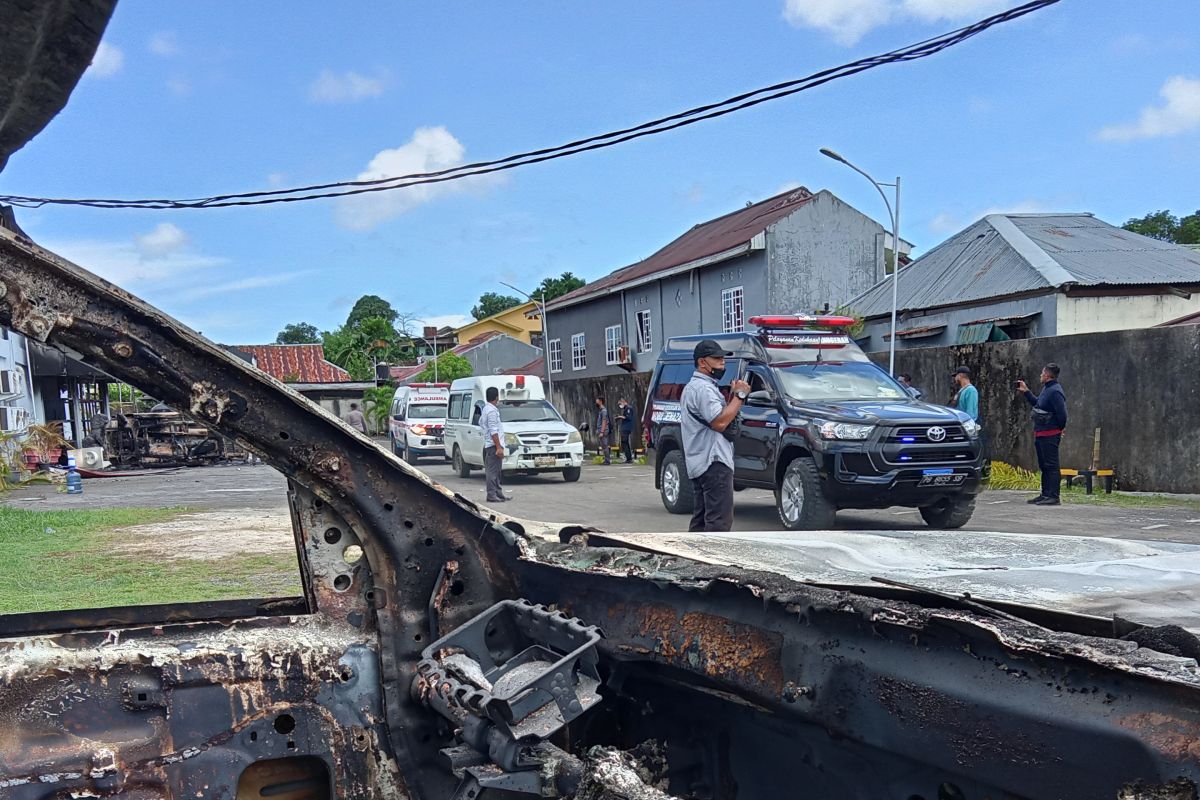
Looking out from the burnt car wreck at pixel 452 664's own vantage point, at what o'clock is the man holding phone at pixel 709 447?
The man holding phone is roughly at 11 o'clock from the burnt car wreck.

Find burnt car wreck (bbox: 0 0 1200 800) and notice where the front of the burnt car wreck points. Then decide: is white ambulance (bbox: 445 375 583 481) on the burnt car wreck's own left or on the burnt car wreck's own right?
on the burnt car wreck's own left

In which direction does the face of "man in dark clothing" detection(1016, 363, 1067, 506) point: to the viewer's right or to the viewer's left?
to the viewer's left

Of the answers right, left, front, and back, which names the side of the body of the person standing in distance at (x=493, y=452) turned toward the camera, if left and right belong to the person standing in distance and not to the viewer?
right

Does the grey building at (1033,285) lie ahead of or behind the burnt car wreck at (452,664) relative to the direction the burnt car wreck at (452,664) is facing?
ahead

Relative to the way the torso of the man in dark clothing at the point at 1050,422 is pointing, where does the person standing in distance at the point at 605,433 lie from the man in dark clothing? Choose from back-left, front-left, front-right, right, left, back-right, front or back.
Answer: front-right

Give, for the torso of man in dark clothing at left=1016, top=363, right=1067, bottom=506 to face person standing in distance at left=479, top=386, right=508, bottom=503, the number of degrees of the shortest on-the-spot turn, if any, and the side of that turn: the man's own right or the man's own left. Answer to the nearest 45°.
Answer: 0° — they already face them

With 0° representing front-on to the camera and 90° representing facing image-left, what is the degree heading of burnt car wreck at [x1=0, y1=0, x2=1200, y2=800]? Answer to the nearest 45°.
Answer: approximately 225°

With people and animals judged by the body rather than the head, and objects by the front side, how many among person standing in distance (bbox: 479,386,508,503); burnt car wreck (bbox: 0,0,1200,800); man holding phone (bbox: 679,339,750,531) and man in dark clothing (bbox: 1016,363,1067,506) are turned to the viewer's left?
1

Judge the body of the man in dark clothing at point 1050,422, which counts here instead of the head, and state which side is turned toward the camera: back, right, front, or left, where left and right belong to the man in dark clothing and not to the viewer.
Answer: left

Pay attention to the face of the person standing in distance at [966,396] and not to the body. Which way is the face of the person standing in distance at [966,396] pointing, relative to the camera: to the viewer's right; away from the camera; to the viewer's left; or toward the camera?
to the viewer's left

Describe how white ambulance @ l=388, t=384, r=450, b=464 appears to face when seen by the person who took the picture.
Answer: facing the viewer and to the right of the viewer

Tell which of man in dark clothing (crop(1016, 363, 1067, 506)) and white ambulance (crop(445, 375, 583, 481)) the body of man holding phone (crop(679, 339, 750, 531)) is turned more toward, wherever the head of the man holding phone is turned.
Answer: the man in dark clothing
